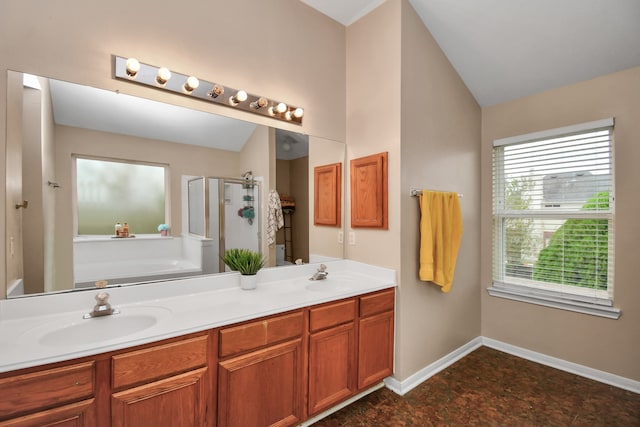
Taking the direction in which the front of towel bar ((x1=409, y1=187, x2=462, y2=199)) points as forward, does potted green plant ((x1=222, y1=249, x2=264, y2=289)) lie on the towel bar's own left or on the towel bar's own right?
on the towel bar's own right

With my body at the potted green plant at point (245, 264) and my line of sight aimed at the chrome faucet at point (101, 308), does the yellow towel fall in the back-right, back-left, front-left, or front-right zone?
back-left

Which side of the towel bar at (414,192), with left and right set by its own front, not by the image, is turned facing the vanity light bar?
right

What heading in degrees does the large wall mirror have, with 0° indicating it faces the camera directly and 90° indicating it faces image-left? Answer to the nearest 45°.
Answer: approximately 315°

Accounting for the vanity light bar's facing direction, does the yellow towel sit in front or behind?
in front

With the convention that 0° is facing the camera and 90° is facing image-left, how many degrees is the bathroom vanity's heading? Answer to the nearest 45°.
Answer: approximately 315°

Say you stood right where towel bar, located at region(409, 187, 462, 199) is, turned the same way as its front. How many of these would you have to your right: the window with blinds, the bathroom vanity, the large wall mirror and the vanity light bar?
3

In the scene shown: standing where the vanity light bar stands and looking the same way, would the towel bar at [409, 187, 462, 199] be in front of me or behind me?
in front

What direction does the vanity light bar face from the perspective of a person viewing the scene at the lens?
facing the viewer and to the right of the viewer

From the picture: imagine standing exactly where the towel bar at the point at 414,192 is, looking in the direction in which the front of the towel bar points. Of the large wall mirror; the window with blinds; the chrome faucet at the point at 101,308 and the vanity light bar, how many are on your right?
3

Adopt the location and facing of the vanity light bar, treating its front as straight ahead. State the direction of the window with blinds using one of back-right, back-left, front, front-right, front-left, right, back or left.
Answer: front-left

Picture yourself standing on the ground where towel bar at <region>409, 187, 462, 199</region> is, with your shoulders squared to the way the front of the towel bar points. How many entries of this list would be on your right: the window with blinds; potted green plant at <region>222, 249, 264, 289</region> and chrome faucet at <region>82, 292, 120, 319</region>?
2

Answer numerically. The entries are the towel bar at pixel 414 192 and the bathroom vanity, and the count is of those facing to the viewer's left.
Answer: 0

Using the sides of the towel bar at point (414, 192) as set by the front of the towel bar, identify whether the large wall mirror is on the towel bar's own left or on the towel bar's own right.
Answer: on the towel bar's own right
